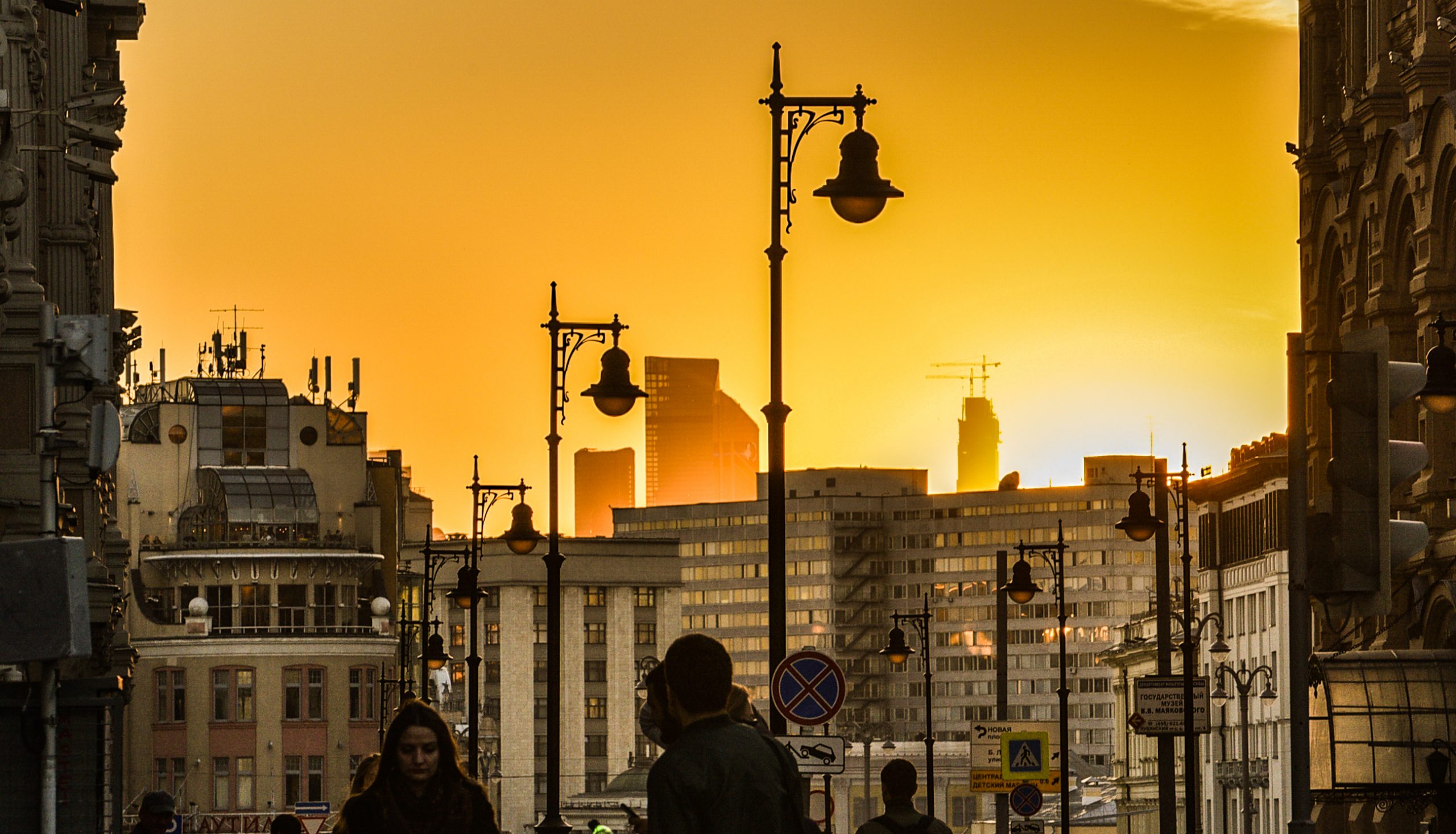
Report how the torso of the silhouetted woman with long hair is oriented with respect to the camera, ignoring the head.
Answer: toward the camera

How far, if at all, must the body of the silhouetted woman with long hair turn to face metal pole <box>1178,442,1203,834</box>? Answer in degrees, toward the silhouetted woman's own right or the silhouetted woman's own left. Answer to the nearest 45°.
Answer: approximately 180°

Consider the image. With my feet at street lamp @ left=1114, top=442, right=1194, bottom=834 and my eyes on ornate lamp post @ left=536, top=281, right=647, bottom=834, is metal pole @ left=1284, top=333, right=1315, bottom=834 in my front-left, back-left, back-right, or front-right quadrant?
front-left

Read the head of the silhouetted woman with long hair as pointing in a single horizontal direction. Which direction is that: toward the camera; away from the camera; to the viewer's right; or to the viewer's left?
toward the camera

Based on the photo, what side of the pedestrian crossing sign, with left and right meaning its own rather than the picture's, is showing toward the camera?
front

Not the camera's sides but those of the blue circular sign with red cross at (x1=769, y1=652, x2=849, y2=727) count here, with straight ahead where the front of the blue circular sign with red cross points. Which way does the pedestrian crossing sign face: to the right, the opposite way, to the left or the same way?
the same way

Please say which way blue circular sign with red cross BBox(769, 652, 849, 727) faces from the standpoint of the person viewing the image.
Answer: facing the viewer

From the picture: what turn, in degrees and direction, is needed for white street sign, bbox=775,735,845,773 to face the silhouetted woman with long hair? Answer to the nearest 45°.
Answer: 0° — it already faces them

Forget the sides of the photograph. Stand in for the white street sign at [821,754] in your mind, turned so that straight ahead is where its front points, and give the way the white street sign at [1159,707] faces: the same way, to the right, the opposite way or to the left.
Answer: the same way

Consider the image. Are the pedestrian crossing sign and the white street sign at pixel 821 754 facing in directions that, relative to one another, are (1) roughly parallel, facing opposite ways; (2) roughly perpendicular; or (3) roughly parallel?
roughly parallel

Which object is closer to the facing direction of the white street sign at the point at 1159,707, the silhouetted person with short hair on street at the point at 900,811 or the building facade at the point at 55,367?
the silhouetted person with short hair on street

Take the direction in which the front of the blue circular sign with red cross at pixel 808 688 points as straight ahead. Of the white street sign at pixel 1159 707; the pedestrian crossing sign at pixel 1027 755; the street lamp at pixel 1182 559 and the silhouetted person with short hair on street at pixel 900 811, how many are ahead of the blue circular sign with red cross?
1

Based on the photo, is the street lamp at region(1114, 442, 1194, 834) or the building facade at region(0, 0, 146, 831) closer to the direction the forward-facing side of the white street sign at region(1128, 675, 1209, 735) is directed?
the building facade
